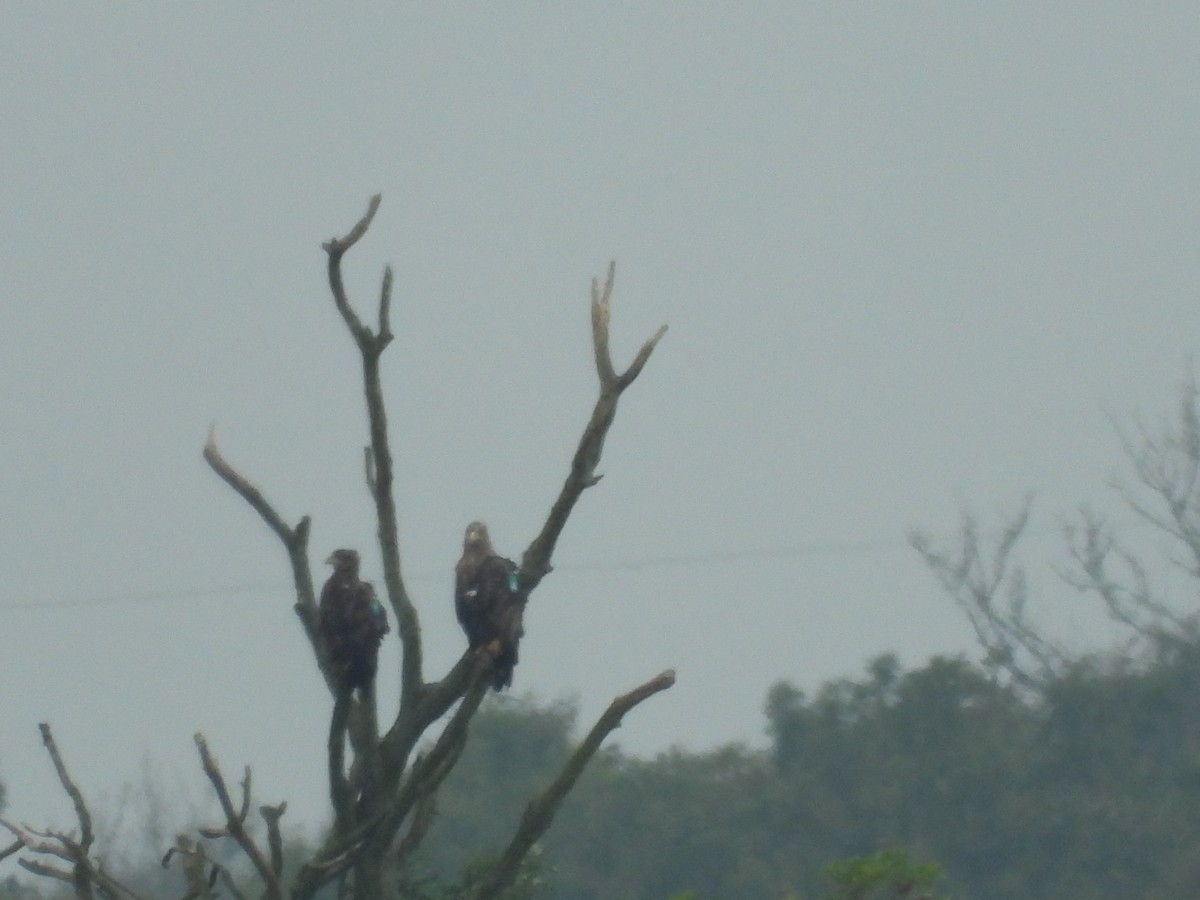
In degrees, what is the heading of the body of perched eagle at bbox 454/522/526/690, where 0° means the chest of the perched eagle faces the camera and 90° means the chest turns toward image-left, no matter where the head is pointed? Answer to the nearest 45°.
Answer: approximately 45°
